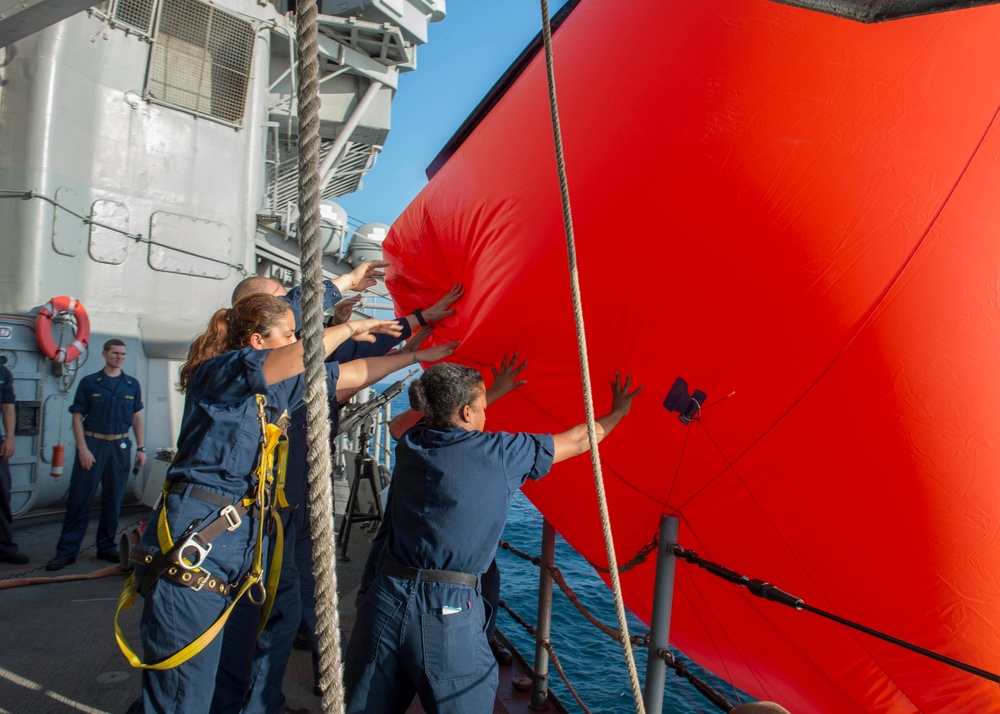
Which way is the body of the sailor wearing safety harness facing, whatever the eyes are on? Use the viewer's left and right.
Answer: facing to the right of the viewer

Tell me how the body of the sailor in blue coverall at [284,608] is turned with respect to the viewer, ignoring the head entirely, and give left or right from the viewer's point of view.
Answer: facing to the right of the viewer

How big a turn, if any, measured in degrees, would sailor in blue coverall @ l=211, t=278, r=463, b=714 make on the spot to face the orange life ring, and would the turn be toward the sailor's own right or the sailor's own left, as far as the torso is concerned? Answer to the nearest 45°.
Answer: approximately 135° to the sailor's own left

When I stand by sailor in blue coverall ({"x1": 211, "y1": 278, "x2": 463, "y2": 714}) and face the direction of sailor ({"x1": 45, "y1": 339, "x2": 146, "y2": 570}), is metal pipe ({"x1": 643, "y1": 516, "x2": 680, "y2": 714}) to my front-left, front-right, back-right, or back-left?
back-right

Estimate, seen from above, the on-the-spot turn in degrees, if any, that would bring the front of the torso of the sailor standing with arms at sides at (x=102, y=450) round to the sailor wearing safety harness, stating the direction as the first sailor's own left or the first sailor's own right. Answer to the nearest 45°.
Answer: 0° — they already face them

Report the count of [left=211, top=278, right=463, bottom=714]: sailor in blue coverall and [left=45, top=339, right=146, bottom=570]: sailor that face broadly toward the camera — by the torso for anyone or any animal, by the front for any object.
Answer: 1

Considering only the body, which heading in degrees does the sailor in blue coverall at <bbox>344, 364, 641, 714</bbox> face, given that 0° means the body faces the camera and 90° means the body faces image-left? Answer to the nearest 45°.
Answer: approximately 225°

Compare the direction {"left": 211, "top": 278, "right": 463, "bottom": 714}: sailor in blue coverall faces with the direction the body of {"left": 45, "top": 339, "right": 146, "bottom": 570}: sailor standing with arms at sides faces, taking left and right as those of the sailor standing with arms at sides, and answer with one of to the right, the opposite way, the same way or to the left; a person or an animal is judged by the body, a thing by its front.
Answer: to the left

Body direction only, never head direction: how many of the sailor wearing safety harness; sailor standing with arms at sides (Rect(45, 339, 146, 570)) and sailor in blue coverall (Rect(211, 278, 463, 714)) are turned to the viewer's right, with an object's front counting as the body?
2

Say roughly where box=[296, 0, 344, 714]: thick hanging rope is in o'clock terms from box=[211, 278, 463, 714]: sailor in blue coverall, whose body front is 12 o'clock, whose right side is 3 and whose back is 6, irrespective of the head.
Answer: The thick hanging rope is roughly at 3 o'clock from the sailor in blue coverall.

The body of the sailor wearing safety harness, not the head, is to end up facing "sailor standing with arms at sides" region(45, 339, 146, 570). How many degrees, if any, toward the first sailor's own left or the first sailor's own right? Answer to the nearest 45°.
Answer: approximately 90° to the first sailor's own left
